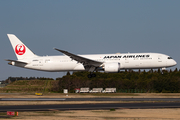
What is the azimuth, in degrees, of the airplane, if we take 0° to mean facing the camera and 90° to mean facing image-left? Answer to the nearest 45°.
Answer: approximately 270°
